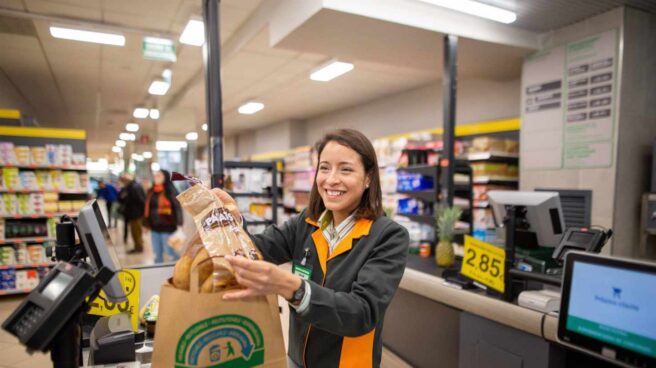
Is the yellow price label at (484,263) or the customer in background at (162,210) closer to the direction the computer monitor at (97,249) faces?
the yellow price label

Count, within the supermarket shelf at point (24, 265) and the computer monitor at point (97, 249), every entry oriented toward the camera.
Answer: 1

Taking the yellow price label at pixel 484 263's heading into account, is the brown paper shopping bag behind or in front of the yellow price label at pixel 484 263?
in front
